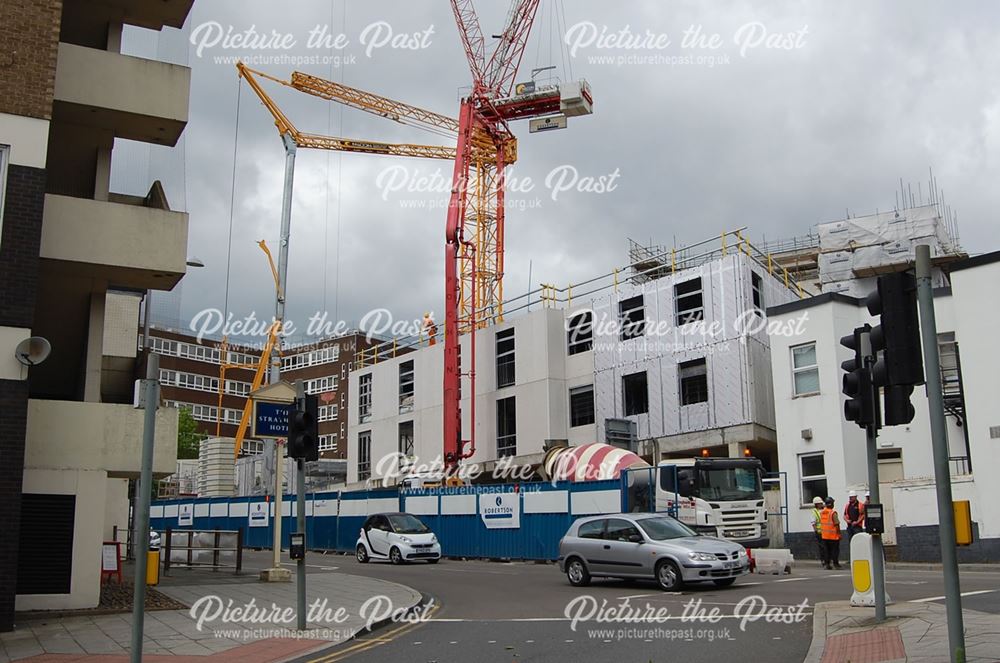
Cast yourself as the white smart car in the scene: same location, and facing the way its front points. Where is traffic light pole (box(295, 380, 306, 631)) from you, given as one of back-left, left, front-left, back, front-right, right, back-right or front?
front-right

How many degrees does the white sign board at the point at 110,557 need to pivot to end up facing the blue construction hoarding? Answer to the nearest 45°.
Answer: approximately 135° to its left

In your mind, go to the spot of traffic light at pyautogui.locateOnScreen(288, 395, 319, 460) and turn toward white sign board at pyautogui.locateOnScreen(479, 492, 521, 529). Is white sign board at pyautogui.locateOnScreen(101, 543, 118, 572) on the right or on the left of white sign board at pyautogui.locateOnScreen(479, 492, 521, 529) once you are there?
left

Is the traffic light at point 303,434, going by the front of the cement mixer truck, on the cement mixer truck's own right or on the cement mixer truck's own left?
on the cement mixer truck's own right

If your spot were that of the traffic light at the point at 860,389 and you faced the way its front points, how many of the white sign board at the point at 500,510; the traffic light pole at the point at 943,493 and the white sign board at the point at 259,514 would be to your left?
1
